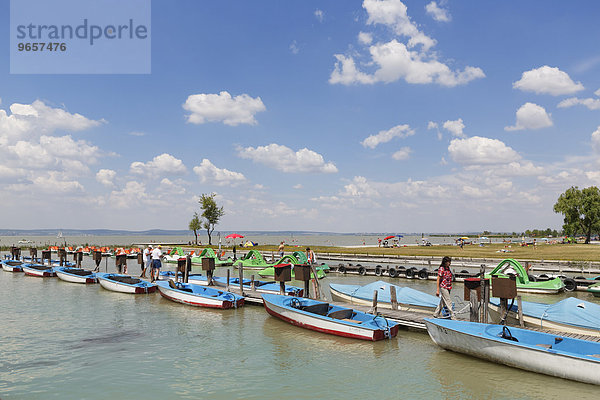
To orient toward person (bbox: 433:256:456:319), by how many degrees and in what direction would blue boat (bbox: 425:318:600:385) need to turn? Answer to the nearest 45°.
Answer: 0° — it already faces them

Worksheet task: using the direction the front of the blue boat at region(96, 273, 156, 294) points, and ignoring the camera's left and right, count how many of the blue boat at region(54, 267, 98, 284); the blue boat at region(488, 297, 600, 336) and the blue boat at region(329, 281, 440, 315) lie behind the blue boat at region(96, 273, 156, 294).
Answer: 2

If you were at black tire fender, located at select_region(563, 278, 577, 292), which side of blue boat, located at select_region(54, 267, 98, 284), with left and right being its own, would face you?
back

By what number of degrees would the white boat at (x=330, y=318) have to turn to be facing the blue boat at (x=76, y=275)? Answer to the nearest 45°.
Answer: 0° — it already faces it

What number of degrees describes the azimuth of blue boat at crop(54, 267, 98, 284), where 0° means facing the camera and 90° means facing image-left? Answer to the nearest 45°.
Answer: approximately 135°

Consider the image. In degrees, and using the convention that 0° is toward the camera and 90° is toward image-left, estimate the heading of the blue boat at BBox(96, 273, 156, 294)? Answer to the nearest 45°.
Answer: approximately 135°

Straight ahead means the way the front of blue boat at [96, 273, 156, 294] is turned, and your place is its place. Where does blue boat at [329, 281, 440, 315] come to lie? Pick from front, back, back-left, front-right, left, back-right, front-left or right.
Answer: back

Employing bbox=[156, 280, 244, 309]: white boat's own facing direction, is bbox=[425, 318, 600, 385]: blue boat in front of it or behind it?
behind
